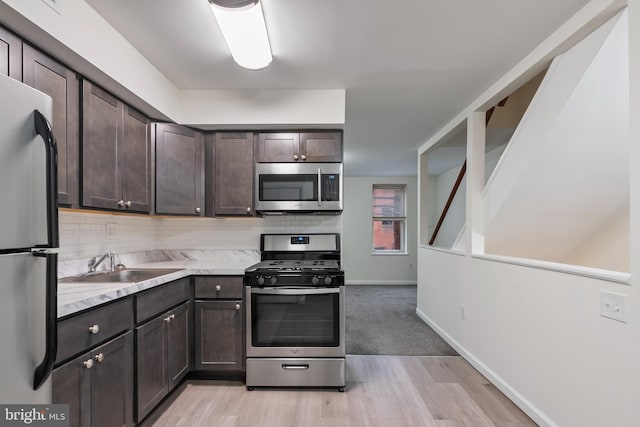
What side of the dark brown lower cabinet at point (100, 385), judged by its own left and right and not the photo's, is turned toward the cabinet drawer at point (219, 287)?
left

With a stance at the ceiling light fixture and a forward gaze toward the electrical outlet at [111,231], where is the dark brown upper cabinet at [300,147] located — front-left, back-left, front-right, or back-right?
front-right

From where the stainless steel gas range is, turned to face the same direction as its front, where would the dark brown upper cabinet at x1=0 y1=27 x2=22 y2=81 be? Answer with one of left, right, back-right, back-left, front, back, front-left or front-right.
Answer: front-right

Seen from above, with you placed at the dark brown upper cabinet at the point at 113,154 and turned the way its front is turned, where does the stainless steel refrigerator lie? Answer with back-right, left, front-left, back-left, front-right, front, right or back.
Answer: front-right

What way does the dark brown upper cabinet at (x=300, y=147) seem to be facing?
toward the camera

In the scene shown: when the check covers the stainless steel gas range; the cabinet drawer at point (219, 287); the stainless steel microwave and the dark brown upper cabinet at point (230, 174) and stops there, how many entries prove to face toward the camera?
4

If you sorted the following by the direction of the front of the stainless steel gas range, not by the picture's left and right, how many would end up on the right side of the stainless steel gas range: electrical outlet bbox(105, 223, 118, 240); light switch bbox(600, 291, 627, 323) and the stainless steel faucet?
2

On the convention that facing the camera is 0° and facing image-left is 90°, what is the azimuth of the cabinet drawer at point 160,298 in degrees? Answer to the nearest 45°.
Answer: approximately 315°

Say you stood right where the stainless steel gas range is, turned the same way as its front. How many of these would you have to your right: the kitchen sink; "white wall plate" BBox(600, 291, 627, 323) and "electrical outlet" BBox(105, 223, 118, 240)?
2

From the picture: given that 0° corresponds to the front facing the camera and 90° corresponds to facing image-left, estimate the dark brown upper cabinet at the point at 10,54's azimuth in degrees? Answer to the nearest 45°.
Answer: approximately 315°

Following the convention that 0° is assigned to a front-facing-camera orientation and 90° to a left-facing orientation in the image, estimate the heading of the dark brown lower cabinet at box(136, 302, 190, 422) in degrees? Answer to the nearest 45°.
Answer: approximately 315°

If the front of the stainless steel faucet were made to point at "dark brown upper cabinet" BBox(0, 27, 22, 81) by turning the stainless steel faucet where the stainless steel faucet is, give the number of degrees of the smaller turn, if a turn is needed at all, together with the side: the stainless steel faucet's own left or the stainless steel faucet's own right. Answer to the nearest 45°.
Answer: approximately 45° to the stainless steel faucet's own right
